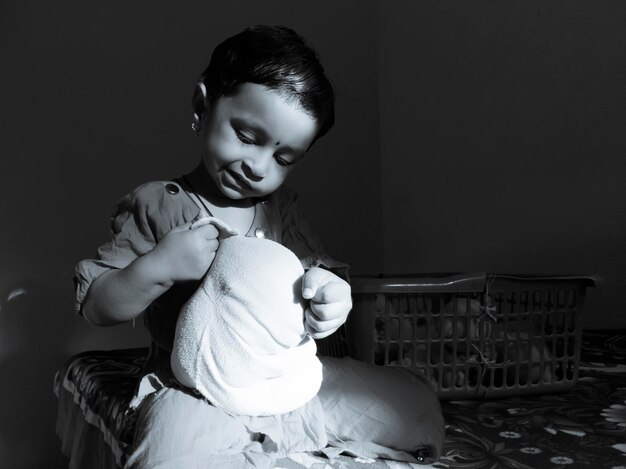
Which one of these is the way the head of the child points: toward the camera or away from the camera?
toward the camera
